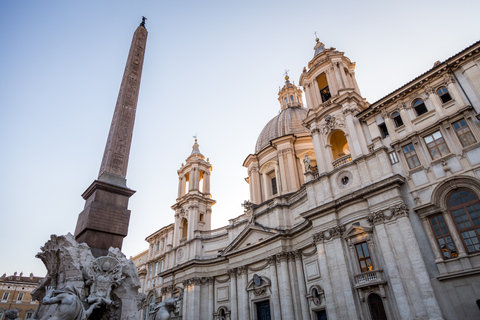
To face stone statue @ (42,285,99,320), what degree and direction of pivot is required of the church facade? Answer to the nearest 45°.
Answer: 0° — it already faces it

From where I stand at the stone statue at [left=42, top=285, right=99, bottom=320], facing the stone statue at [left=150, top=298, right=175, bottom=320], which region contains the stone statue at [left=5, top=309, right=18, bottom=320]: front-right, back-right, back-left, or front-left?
back-left

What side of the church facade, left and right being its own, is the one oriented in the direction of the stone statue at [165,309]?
front

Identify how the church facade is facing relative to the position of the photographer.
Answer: facing the viewer and to the left of the viewer

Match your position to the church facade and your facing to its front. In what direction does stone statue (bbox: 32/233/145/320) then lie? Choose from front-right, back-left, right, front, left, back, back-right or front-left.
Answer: front

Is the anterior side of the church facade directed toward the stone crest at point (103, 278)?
yes

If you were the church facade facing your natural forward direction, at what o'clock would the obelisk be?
The obelisk is roughly at 12 o'clock from the church facade.

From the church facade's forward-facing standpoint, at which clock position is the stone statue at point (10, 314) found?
The stone statue is roughly at 12 o'clock from the church facade.
